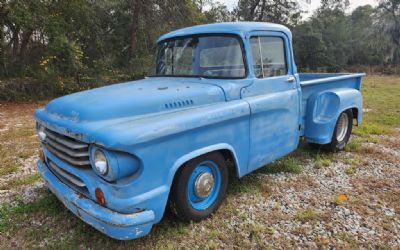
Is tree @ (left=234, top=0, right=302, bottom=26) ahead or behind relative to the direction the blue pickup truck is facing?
behind

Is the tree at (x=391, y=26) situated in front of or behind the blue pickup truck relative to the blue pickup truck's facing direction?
behind

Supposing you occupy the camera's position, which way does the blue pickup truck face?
facing the viewer and to the left of the viewer

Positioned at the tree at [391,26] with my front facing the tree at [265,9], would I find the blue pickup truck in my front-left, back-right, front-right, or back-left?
front-left
